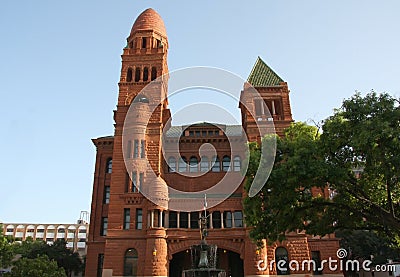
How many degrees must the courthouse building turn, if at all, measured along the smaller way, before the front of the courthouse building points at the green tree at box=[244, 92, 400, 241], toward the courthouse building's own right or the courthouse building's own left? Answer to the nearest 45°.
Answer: approximately 45° to the courthouse building's own left

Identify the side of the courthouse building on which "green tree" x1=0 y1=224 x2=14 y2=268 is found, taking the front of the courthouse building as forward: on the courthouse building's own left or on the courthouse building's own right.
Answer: on the courthouse building's own right

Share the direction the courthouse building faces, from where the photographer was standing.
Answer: facing the viewer
